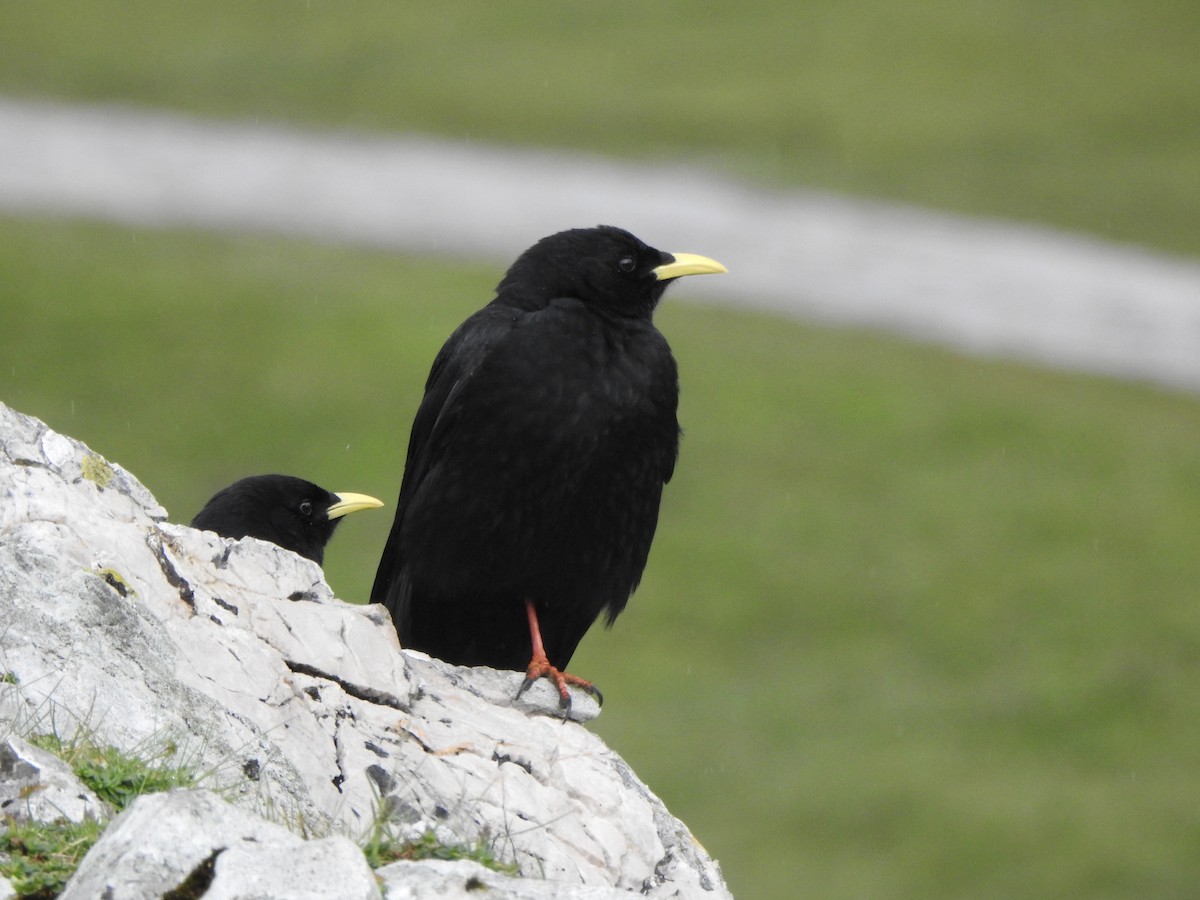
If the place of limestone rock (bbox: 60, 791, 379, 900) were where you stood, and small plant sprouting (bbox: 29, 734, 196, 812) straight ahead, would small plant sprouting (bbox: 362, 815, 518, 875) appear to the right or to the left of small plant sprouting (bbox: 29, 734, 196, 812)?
right

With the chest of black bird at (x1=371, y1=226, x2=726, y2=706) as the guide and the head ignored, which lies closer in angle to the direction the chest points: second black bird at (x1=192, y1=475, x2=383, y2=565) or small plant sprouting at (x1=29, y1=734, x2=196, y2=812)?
the small plant sprouting

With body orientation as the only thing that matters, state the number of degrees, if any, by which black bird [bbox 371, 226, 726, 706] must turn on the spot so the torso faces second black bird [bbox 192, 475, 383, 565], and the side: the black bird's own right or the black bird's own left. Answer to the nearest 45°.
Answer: approximately 180°

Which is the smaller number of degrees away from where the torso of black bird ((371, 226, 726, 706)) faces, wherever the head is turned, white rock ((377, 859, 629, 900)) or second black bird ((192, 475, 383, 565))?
the white rock
